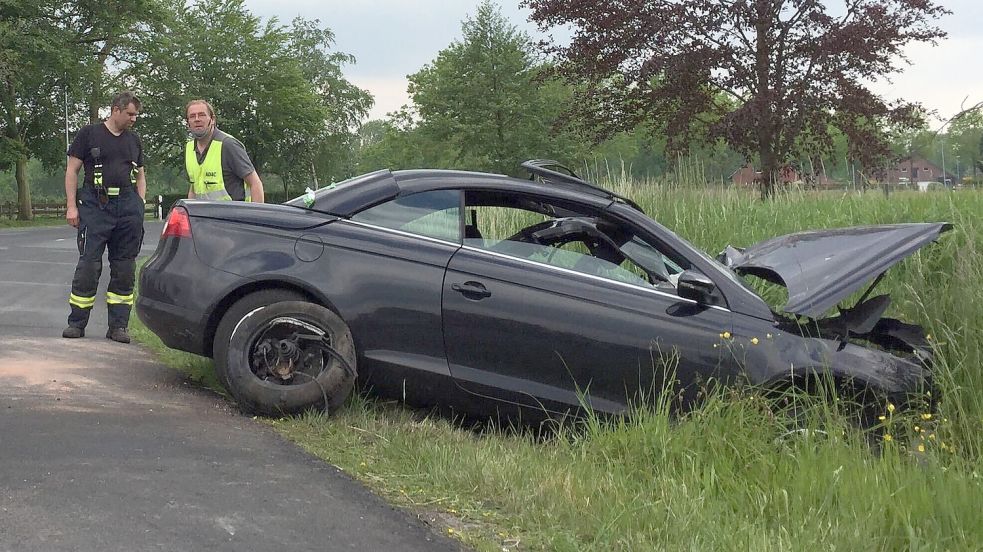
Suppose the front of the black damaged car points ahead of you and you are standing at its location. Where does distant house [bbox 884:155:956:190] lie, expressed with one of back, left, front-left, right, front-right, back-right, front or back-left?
front-left

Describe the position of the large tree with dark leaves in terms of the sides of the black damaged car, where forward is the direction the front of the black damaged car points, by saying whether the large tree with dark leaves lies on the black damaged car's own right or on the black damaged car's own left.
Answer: on the black damaged car's own left

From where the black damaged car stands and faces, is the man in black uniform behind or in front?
behind

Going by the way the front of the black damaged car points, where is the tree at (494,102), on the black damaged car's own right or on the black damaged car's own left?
on the black damaged car's own left

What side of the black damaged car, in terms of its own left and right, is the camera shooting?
right

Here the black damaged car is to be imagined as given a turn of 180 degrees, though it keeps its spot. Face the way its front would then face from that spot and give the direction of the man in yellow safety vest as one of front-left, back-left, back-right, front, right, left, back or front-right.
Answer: front-right

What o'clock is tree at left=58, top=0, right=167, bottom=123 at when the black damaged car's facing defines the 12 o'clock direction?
The tree is roughly at 8 o'clock from the black damaged car.

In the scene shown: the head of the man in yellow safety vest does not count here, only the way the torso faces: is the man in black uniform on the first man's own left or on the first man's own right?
on the first man's own right

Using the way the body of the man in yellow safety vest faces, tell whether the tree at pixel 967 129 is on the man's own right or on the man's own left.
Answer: on the man's own left

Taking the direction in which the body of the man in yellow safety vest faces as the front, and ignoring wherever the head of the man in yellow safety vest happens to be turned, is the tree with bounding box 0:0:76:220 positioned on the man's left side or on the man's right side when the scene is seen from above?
on the man's right side

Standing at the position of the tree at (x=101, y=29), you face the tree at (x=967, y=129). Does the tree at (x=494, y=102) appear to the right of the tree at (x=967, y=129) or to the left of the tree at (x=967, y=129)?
left
